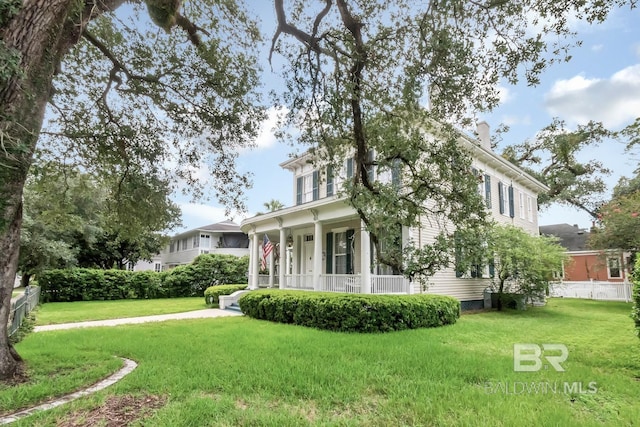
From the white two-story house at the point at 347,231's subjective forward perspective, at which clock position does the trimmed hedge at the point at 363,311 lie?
The trimmed hedge is roughly at 10 o'clock from the white two-story house.

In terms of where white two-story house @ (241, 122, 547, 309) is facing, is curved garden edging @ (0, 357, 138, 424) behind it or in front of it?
in front

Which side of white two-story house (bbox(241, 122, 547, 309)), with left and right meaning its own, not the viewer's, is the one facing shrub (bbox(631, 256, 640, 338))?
left

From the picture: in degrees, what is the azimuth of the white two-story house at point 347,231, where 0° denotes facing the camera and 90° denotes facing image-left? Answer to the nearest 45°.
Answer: approximately 45°

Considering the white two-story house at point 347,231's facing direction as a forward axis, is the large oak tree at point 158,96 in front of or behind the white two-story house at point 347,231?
in front

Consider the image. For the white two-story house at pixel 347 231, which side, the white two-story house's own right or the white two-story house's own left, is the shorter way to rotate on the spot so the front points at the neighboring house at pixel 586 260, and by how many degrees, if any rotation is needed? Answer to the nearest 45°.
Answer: approximately 180°

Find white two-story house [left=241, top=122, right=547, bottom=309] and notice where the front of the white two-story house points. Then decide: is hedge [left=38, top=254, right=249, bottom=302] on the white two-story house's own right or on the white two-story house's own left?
on the white two-story house's own right

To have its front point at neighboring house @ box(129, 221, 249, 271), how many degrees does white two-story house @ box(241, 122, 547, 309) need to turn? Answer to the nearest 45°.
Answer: approximately 90° to its right

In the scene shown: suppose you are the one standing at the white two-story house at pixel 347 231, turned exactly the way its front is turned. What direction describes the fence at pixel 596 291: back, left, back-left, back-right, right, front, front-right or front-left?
back
